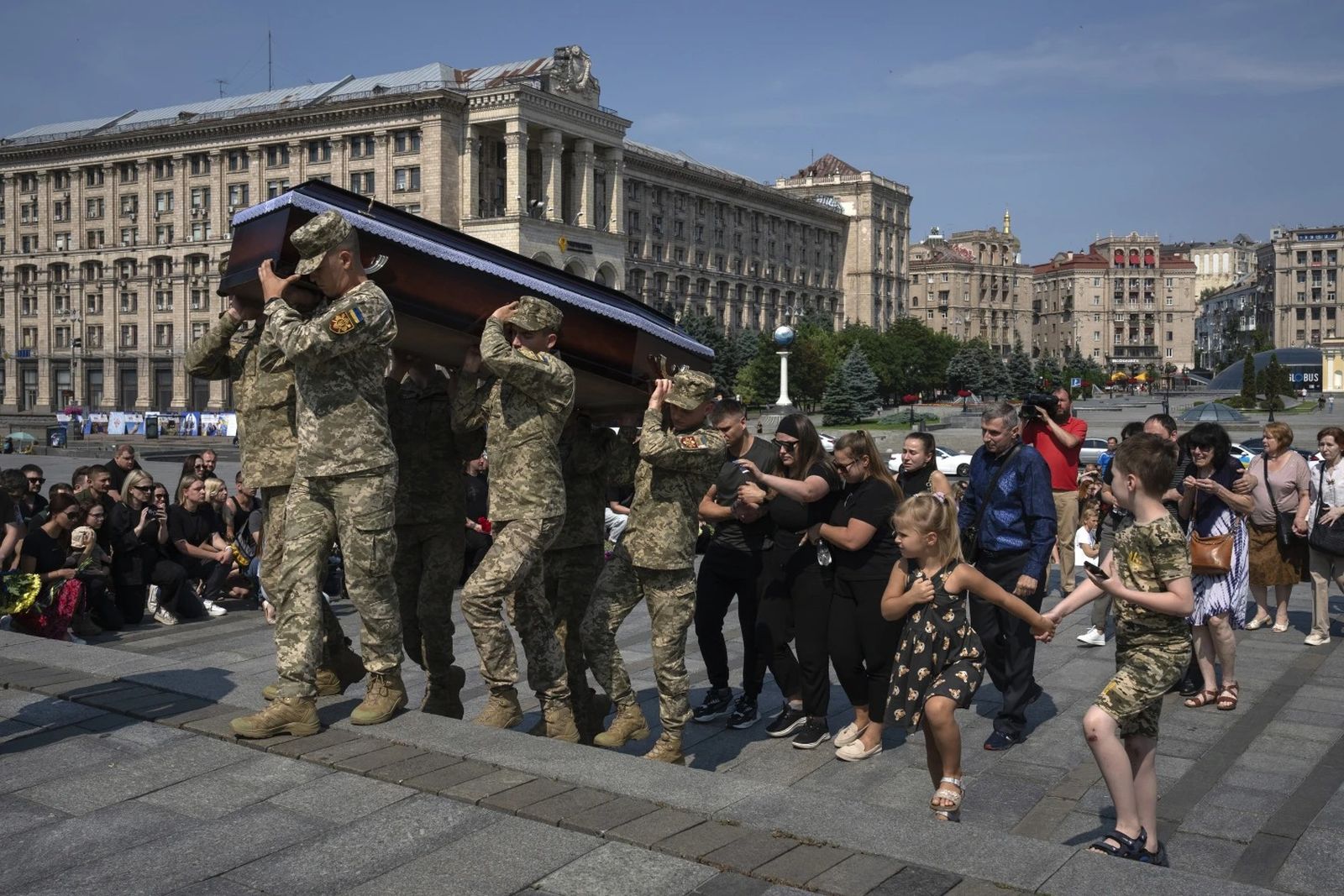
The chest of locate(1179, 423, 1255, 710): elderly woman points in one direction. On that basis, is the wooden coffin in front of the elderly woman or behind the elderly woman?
in front

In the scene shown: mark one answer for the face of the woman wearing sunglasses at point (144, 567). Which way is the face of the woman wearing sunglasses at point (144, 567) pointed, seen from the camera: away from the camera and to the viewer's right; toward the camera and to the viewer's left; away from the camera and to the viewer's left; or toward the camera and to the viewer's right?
toward the camera and to the viewer's right

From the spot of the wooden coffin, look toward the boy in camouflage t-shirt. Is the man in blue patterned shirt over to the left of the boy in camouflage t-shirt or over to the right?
left

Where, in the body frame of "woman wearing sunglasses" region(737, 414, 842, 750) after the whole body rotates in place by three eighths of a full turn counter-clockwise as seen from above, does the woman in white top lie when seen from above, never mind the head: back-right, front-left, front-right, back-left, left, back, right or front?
front-left

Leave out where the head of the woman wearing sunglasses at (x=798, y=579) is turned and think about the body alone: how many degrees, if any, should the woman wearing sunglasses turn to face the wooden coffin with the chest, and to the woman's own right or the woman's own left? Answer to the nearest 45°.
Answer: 0° — they already face it

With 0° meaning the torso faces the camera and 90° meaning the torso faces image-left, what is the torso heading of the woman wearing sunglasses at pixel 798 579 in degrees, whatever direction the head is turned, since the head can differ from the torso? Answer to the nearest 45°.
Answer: approximately 45°

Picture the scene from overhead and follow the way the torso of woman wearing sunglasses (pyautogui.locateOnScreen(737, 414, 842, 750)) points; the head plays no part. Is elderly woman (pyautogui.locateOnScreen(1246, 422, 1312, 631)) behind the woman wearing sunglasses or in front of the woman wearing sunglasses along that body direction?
behind

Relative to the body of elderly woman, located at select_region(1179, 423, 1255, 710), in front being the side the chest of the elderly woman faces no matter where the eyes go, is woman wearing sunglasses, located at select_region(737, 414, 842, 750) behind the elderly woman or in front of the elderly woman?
in front

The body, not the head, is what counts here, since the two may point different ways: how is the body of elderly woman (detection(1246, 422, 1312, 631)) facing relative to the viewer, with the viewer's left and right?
facing the viewer and to the left of the viewer

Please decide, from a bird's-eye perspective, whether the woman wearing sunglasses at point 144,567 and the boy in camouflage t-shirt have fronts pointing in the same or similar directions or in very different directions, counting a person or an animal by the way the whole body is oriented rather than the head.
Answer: very different directions

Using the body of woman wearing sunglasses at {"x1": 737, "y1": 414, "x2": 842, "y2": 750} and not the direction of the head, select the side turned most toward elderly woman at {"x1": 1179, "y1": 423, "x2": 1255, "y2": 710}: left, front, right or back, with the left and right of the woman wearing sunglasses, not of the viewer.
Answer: back

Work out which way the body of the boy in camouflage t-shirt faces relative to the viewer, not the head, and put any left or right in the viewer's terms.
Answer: facing to the left of the viewer

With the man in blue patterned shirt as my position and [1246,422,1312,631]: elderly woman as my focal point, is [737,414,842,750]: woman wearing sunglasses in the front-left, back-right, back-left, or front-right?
back-left

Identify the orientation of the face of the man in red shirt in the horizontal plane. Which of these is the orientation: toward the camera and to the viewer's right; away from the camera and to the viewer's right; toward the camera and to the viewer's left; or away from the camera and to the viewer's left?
toward the camera and to the viewer's left
